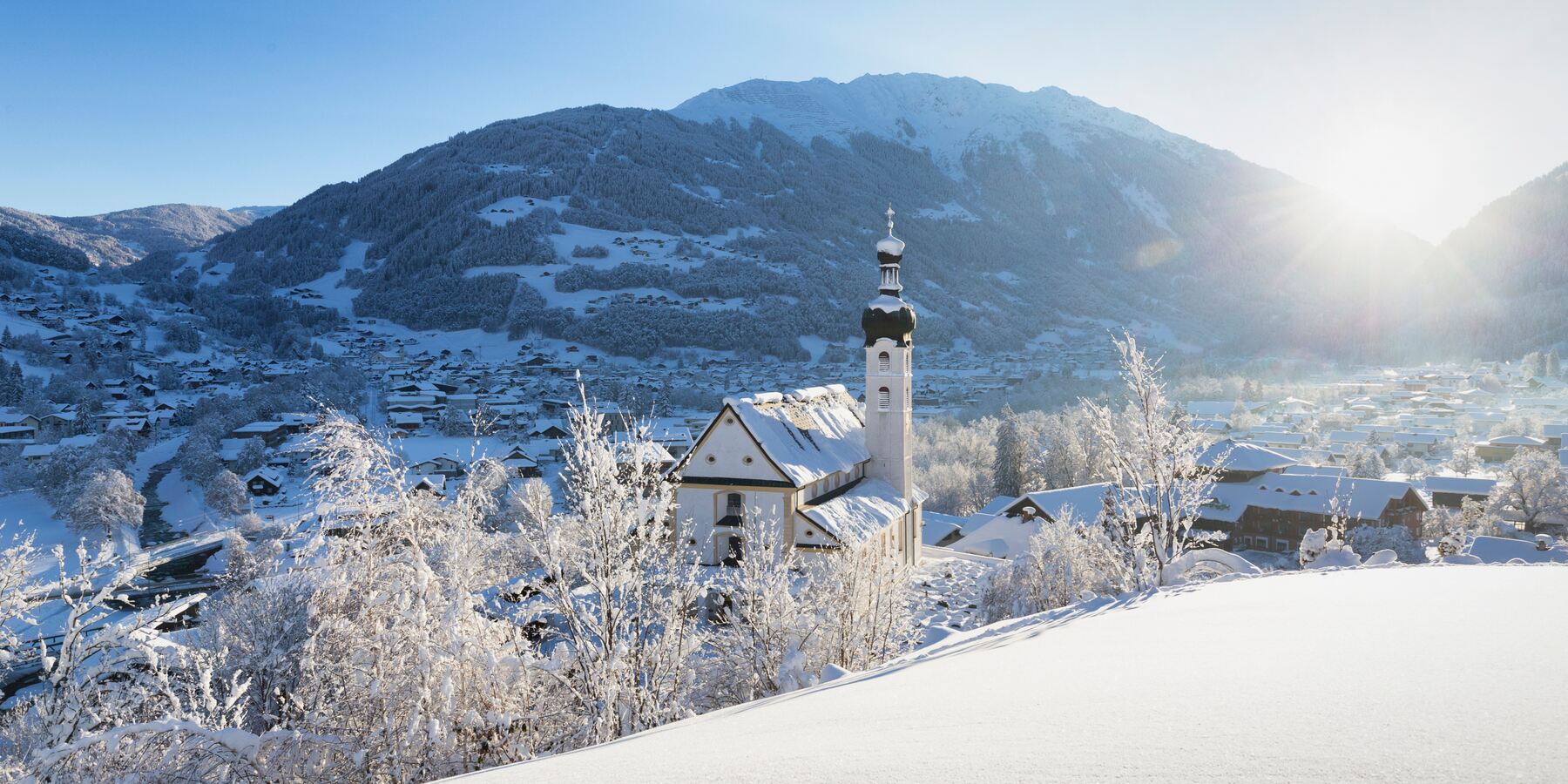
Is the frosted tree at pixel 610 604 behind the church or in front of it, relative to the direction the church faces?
in front

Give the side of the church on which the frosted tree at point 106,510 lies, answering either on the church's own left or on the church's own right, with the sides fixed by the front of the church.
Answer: on the church's own right

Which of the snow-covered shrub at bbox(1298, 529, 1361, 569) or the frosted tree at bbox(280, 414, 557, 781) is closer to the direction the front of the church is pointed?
the frosted tree

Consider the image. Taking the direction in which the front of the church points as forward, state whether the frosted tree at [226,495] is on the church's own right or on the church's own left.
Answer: on the church's own right

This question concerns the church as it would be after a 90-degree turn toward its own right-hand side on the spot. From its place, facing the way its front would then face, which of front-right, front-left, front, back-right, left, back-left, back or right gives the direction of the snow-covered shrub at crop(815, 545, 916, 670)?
back-left

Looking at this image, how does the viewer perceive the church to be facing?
facing the viewer and to the left of the viewer

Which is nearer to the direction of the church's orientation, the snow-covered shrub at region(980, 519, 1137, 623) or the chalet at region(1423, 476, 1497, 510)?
the snow-covered shrub

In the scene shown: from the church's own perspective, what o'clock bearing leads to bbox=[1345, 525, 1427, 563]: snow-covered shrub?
The snow-covered shrub is roughly at 7 o'clock from the church.

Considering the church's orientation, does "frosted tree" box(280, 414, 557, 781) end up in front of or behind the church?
in front

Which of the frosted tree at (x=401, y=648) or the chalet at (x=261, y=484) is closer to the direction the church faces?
the frosted tree

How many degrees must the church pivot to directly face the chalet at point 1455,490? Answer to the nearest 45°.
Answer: approximately 180°

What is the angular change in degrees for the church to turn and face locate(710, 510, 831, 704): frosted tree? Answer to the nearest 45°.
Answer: approximately 45° to its left

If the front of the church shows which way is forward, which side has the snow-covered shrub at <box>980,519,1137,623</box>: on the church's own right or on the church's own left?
on the church's own left

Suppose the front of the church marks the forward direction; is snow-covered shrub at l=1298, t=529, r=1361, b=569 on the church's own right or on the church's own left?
on the church's own left

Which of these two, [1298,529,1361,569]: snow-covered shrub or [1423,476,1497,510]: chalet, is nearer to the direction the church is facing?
the snow-covered shrub
